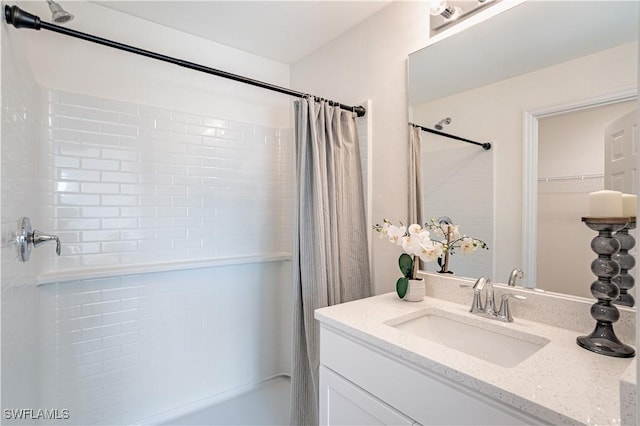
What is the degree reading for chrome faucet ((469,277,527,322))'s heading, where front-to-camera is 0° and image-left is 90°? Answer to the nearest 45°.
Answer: approximately 45°

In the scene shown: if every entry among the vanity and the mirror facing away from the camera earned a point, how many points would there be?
0

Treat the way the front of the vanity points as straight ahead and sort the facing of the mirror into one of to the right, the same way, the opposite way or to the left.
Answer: the same way

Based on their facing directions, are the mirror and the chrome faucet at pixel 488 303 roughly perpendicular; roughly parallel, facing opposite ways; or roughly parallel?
roughly parallel

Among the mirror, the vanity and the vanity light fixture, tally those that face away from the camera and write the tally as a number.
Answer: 0

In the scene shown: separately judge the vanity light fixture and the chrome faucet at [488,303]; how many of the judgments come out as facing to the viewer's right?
0

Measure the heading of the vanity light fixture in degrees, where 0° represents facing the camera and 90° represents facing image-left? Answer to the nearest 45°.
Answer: approximately 45°

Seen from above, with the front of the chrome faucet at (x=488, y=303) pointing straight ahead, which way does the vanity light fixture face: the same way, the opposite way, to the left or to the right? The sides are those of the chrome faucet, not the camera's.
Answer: the same way

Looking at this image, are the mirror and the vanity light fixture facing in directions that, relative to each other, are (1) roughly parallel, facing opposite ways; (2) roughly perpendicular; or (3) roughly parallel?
roughly parallel

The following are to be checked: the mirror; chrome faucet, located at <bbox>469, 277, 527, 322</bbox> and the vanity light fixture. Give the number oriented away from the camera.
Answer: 0

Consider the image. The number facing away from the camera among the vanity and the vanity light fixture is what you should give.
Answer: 0

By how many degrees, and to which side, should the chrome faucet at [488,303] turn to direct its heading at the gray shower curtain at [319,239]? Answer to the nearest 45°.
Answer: approximately 45° to its right
